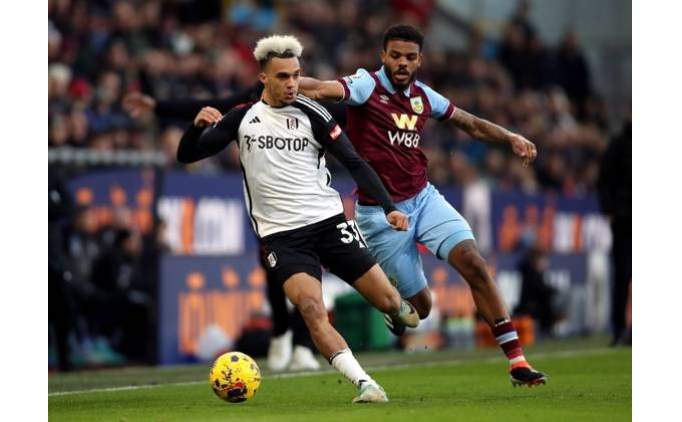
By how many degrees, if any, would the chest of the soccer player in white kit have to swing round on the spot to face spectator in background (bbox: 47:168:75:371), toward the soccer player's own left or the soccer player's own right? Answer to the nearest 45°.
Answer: approximately 135° to the soccer player's own right

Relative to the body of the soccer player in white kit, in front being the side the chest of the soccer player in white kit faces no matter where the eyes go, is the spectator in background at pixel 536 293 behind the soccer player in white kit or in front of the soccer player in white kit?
behind

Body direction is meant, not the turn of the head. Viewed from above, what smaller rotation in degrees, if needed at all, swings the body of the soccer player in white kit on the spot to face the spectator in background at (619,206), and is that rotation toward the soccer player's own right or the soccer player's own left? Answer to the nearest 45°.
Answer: approximately 135° to the soccer player's own left

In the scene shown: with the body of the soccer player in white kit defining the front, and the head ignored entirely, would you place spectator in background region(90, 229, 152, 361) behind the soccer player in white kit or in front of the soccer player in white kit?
behind

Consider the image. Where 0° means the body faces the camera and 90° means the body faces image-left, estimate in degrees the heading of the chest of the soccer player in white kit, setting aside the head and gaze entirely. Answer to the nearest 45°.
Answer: approximately 0°

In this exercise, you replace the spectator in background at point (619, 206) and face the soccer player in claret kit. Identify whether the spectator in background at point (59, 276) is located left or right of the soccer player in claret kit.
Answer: right

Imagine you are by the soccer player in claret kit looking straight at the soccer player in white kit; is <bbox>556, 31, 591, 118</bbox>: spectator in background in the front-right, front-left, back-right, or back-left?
back-right

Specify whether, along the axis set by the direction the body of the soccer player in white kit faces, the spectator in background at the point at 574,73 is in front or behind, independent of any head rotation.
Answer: behind
